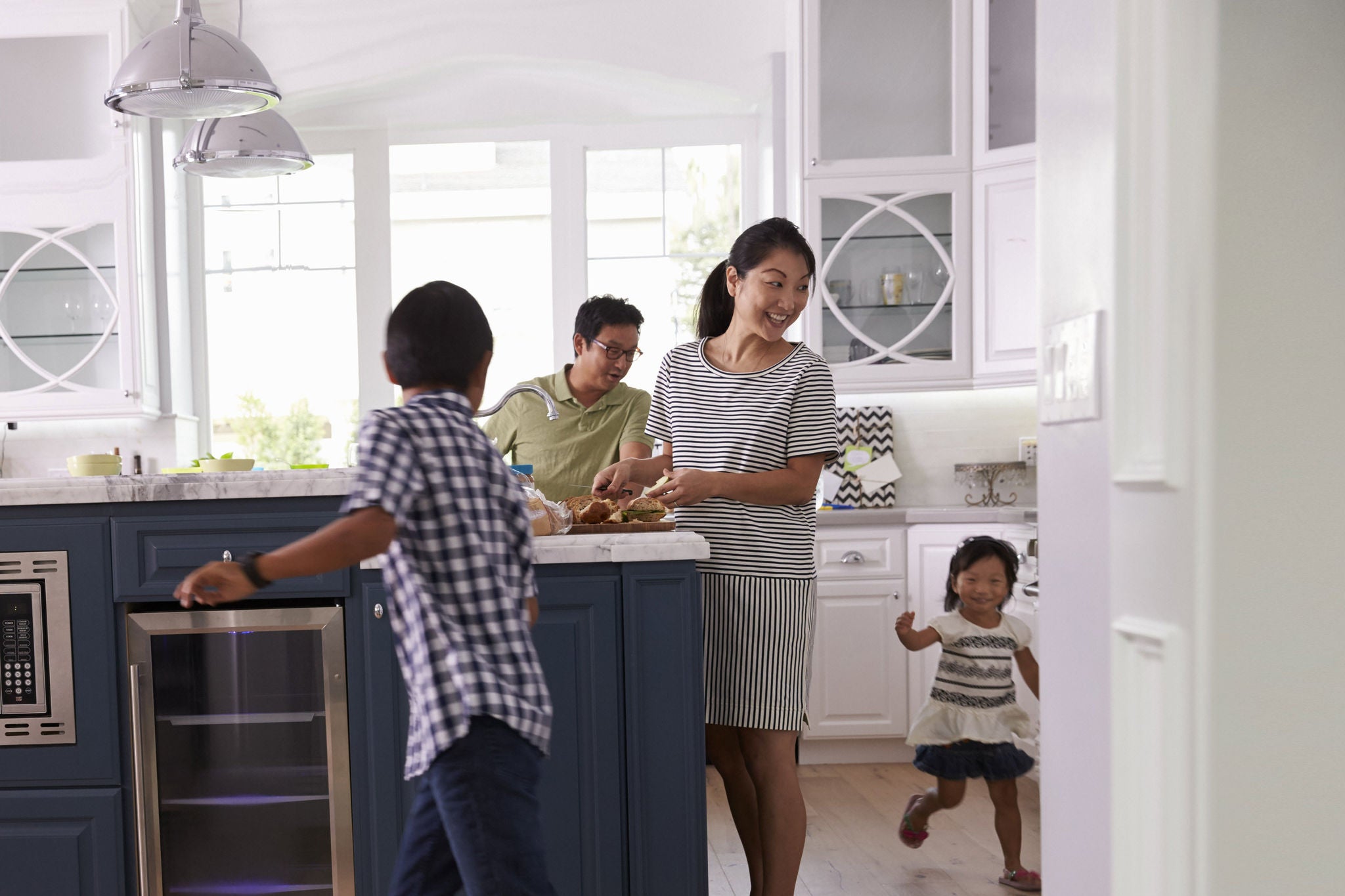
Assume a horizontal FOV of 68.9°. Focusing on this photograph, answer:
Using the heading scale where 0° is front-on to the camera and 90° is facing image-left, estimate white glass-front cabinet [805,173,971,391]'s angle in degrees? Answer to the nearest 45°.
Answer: approximately 0°

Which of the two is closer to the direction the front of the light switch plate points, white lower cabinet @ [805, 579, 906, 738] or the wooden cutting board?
the wooden cutting board

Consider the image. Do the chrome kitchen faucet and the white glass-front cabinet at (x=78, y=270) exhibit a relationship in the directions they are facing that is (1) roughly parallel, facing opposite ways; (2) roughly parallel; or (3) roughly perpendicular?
roughly perpendicular

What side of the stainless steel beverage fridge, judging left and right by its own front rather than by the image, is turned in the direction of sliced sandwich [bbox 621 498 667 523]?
left

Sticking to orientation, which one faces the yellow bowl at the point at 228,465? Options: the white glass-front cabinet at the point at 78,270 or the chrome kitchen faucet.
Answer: the white glass-front cabinet

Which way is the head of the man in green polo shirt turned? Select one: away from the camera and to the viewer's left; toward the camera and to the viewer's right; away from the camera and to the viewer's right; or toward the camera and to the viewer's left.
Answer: toward the camera and to the viewer's right

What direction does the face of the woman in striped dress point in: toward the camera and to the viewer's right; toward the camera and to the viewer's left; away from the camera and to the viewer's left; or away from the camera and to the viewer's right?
toward the camera and to the viewer's right

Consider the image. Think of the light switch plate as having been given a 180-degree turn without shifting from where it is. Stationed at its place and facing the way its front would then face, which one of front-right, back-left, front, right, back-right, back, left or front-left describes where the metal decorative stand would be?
front-left

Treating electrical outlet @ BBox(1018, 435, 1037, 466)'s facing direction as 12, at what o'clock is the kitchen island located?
The kitchen island is roughly at 1 o'clock from the electrical outlet.
